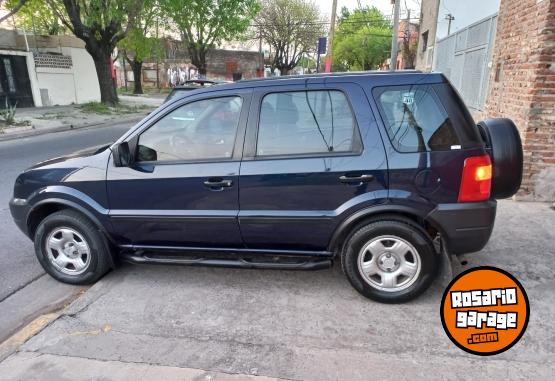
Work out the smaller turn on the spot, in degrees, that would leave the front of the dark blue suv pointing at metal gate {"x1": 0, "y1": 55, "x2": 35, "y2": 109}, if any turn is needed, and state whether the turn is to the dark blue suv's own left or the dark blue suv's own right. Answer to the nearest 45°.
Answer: approximately 45° to the dark blue suv's own right

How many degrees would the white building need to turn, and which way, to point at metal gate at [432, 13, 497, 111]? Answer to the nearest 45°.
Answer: approximately 45° to its left

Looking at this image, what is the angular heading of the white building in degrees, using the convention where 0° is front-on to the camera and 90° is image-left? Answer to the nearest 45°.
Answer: approximately 0°

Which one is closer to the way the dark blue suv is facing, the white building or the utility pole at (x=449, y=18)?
the white building

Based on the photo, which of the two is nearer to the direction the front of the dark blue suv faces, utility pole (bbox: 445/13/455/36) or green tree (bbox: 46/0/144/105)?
the green tree

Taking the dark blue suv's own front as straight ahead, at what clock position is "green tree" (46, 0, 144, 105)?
The green tree is roughly at 2 o'clock from the dark blue suv.

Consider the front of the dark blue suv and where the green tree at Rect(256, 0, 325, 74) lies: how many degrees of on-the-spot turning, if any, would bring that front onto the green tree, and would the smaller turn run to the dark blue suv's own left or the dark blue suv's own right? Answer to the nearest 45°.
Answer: approximately 90° to the dark blue suv's own right

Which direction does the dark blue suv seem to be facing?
to the viewer's left

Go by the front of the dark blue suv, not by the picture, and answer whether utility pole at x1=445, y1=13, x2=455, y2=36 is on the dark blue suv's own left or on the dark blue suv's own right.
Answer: on the dark blue suv's own right

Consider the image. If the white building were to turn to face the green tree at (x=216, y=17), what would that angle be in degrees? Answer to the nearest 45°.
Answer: approximately 90° to its left

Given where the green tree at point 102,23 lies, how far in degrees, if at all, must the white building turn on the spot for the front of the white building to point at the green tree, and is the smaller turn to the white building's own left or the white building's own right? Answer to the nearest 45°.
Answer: approximately 45° to the white building's own left

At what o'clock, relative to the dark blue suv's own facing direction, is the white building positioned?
The white building is roughly at 2 o'clock from the dark blue suv.

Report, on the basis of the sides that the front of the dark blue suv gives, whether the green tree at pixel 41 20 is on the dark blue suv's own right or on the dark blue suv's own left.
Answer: on the dark blue suv's own right

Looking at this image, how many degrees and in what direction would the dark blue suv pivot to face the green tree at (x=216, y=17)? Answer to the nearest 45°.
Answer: approximately 90° to its right

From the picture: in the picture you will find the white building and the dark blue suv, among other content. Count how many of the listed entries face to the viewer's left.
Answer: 1
